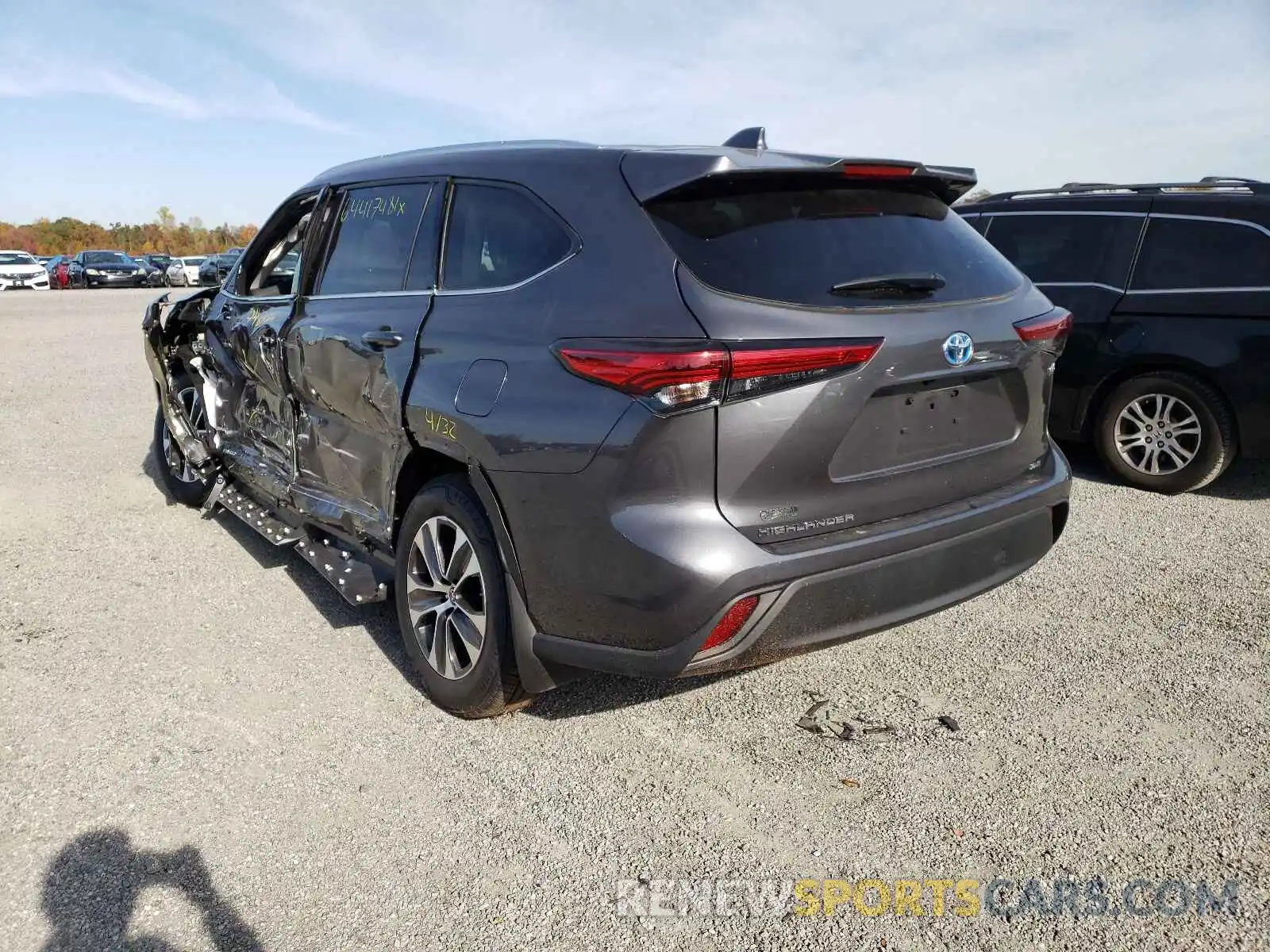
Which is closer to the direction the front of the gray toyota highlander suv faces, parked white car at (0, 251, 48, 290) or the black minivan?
the parked white car

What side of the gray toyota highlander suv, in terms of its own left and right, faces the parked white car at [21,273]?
front

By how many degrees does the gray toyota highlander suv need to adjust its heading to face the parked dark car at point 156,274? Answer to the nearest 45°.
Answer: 0° — it already faces it

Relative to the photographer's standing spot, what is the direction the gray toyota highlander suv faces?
facing away from the viewer and to the left of the viewer

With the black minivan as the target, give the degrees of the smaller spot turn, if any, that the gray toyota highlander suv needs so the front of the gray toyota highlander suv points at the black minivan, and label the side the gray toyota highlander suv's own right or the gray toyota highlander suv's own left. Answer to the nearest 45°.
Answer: approximately 90° to the gray toyota highlander suv's own right

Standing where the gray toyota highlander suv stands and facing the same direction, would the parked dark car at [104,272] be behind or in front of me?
in front

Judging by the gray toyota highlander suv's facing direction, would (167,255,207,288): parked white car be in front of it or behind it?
in front
